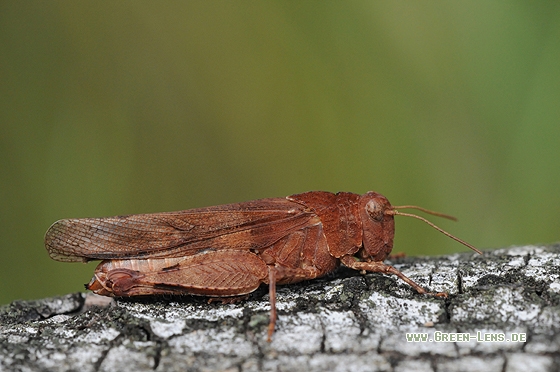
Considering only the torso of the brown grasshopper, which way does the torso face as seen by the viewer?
to the viewer's right
